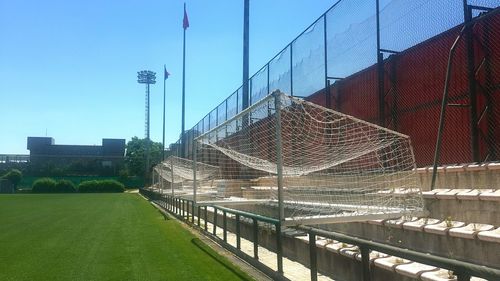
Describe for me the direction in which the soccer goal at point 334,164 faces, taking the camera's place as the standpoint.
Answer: facing the viewer and to the left of the viewer

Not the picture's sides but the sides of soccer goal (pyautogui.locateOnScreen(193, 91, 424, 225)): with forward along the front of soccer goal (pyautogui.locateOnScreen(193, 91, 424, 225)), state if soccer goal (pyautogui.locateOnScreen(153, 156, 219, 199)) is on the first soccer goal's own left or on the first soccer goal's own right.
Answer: on the first soccer goal's own right
